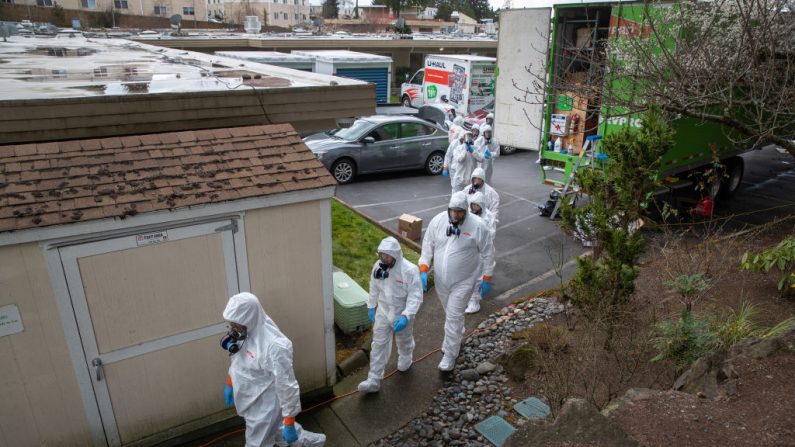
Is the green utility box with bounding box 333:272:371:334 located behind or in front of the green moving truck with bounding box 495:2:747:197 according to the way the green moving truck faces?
behind

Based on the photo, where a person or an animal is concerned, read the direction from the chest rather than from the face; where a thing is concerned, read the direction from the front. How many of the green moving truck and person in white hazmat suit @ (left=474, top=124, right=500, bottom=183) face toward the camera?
1

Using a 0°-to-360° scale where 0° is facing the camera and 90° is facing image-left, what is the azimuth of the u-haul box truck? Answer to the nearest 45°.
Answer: approximately 135°

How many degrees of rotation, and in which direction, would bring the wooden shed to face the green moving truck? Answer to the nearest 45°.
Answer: approximately 135° to its left

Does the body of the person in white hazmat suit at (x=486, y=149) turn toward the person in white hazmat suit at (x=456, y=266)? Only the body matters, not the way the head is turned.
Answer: yes

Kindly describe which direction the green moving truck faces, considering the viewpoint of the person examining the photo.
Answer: facing away from the viewer and to the right of the viewer

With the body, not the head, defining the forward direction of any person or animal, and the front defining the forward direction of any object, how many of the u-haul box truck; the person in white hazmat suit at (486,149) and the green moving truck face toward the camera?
1

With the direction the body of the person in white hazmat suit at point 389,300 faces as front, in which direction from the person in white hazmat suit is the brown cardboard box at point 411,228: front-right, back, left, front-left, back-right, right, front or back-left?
back-right

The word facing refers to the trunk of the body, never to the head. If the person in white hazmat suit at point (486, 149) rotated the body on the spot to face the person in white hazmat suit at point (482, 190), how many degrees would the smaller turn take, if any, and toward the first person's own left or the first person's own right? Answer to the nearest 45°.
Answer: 0° — they already face them

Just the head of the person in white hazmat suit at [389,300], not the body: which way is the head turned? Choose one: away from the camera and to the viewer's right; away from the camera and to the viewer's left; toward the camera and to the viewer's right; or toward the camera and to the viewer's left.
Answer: toward the camera and to the viewer's left

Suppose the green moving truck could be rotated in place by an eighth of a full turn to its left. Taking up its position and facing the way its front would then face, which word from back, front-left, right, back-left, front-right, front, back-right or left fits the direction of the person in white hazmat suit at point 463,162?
left

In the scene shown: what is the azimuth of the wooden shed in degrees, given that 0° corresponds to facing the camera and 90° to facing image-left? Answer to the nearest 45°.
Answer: approximately 0°

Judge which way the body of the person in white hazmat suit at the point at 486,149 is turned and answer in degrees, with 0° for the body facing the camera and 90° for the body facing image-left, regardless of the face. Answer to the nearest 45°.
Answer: approximately 0°

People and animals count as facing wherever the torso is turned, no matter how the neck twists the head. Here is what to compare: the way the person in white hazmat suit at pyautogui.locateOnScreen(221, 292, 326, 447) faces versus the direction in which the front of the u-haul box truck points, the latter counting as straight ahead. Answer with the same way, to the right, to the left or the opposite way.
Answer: to the left
